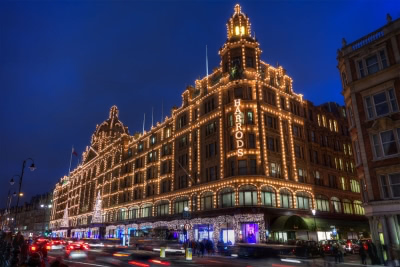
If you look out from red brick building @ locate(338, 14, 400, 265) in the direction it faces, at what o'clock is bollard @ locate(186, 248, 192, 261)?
The bollard is roughly at 1 o'clock from the red brick building.

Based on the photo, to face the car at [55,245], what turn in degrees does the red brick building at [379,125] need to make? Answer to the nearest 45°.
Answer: approximately 45° to its right

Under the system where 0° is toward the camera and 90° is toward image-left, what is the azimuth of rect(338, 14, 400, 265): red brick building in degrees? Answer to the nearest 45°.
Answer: approximately 45°
